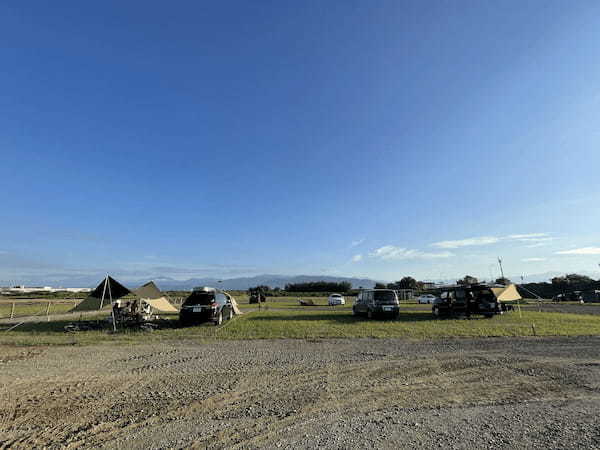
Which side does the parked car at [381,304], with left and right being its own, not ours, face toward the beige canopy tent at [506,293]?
right

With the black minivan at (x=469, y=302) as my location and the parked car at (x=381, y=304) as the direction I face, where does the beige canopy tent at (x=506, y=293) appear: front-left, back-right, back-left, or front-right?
back-right

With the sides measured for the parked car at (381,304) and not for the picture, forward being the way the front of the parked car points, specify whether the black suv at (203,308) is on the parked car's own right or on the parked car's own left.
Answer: on the parked car's own left

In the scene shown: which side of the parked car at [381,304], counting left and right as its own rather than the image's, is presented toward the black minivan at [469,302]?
right

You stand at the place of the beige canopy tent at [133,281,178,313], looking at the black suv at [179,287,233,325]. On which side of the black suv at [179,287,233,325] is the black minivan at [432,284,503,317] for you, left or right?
left

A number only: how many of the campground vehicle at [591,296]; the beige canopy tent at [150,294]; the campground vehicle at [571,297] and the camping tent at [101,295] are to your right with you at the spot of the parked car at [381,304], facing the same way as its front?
2

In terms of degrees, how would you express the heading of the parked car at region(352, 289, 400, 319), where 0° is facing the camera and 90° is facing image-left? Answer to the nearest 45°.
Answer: approximately 135°

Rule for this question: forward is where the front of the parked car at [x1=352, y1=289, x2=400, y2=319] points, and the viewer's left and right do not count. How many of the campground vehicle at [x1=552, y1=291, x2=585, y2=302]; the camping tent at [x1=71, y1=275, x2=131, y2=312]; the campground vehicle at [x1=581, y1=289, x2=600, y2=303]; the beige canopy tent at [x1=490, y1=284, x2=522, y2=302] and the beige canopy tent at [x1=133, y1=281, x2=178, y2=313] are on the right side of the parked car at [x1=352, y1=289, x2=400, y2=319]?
3
